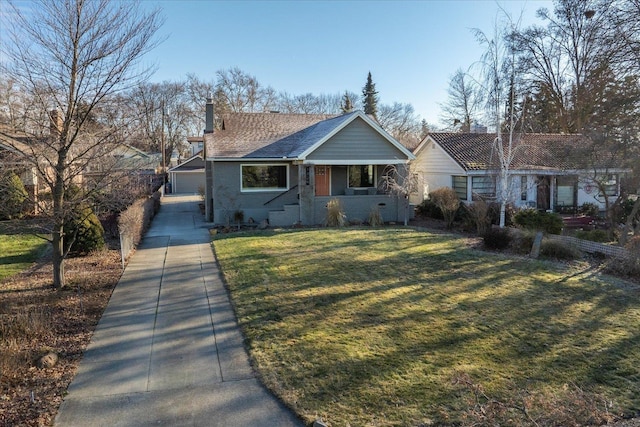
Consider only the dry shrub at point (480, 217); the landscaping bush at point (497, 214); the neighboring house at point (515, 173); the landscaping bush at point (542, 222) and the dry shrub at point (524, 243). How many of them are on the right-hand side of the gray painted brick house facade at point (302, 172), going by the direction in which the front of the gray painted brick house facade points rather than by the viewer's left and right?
0

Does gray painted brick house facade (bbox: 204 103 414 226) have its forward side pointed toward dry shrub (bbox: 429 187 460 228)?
no

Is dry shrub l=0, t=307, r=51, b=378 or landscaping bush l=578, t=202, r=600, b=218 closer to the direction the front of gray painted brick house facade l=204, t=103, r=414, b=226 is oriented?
the dry shrub

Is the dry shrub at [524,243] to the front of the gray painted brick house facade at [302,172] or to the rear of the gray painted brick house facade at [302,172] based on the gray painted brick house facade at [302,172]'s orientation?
to the front

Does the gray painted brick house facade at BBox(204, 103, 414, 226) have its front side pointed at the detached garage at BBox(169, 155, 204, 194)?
no

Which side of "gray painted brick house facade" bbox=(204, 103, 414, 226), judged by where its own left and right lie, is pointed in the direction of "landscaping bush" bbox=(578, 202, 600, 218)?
left

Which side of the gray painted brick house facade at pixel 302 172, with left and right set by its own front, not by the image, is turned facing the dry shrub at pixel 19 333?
front

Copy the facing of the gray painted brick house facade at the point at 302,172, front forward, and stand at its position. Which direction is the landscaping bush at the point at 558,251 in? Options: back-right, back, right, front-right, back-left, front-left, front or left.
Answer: front-left

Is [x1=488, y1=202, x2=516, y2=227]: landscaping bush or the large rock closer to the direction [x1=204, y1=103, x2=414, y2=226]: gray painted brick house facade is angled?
the large rock

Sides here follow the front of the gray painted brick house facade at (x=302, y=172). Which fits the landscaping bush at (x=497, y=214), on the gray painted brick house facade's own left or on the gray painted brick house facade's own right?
on the gray painted brick house facade's own left

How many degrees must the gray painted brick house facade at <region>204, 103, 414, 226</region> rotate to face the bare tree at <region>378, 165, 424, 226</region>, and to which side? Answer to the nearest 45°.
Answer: approximately 90° to its left

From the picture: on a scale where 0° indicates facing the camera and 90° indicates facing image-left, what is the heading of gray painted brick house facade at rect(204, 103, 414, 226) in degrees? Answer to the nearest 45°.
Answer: approximately 0°

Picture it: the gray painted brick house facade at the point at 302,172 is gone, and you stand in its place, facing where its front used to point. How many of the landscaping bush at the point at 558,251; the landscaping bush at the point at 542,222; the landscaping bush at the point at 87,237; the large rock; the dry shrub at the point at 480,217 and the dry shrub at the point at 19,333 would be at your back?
0

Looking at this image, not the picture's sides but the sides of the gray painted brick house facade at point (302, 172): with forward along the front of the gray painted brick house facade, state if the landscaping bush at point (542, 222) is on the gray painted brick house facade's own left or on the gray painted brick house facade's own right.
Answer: on the gray painted brick house facade's own left

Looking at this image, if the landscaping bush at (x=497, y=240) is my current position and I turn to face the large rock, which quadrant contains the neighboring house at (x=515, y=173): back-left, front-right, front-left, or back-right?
back-right
